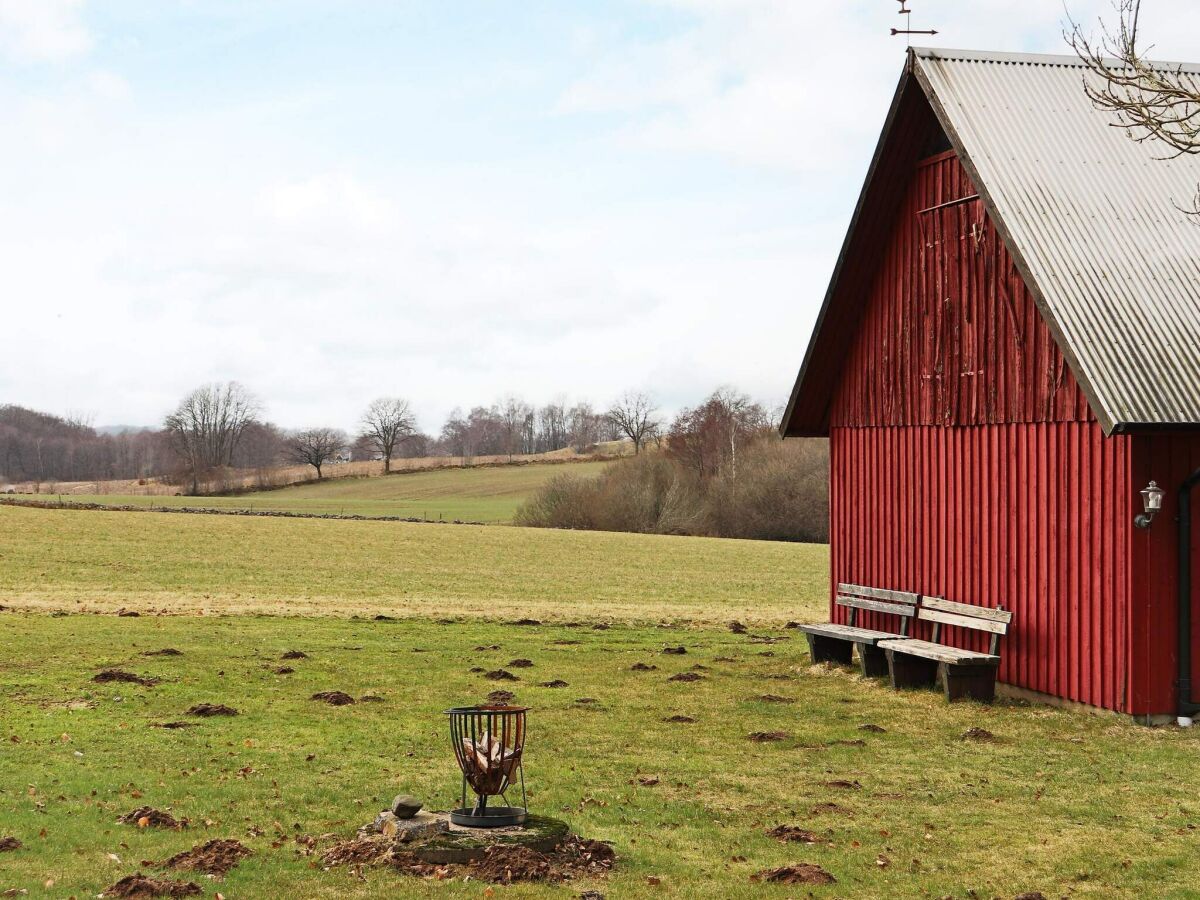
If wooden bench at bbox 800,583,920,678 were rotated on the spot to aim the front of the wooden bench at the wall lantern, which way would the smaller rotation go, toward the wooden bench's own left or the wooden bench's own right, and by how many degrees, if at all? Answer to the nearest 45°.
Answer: approximately 90° to the wooden bench's own left

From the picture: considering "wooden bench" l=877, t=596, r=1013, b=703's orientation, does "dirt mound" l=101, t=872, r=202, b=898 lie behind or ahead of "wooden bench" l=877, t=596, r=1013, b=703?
ahead

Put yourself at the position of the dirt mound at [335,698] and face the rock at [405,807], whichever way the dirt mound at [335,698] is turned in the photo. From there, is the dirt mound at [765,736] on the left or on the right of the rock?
left

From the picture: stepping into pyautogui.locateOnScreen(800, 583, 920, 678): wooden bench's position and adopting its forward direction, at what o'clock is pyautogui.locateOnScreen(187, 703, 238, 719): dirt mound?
The dirt mound is roughly at 12 o'clock from the wooden bench.

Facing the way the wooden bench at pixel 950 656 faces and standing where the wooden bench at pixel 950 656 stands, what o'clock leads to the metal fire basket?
The metal fire basket is roughly at 11 o'clock from the wooden bench.

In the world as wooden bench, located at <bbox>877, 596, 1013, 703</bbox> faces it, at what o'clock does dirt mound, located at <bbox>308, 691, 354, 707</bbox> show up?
The dirt mound is roughly at 1 o'clock from the wooden bench.

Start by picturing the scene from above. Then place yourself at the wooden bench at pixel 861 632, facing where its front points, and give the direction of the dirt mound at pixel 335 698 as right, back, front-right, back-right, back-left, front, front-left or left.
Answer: front

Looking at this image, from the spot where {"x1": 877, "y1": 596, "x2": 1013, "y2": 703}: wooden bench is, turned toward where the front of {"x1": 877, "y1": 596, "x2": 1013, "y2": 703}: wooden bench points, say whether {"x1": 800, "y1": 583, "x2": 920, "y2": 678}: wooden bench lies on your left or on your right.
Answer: on your right

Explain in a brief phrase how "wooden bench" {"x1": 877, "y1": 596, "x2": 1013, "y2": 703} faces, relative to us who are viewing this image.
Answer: facing the viewer and to the left of the viewer

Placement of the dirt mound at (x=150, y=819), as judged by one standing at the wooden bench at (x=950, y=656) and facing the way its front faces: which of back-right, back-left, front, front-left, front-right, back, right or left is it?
front

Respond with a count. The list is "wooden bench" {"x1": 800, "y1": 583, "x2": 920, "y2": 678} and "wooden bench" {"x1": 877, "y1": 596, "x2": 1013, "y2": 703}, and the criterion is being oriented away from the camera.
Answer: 0

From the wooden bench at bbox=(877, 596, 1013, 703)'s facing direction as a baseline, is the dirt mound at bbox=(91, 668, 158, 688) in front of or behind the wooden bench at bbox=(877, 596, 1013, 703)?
in front

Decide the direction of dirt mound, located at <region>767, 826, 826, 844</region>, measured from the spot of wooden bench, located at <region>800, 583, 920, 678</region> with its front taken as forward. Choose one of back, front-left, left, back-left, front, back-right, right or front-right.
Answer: front-left
